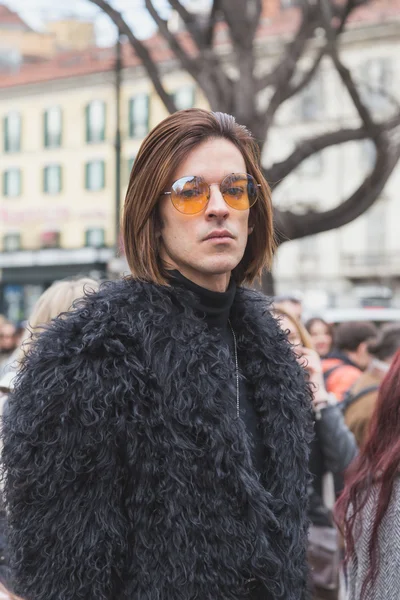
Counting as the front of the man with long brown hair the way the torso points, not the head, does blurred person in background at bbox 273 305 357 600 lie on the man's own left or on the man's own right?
on the man's own left

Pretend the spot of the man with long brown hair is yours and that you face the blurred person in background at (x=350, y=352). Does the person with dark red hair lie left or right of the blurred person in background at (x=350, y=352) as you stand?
right

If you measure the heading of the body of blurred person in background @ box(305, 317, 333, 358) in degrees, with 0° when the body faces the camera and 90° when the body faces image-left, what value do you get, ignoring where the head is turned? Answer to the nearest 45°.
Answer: approximately 0°

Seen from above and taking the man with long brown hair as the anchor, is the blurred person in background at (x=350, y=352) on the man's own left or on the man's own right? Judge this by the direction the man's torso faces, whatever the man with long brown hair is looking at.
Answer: on the man's own left

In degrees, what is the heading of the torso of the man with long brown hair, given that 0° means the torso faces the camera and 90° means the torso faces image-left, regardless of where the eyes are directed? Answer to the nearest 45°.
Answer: approximately 315°

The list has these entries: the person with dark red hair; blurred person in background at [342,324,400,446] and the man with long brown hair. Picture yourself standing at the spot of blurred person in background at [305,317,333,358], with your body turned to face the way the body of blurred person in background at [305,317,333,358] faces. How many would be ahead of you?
3

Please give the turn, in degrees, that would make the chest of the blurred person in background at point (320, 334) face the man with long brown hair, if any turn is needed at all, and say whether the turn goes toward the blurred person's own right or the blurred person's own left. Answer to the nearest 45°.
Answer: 0° — they already face them

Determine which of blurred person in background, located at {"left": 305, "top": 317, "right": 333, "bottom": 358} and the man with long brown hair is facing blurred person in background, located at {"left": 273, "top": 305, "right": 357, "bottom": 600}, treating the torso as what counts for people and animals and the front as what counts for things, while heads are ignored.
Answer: blurred person in background, located at {"left": 305, "top": 317, "right": 333, "bottom": 358}

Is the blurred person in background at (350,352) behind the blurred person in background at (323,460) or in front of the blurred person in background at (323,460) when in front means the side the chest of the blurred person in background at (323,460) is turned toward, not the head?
behind

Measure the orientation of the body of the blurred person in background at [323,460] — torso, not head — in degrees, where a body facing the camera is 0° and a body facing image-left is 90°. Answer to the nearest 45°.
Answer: approximately 45°
